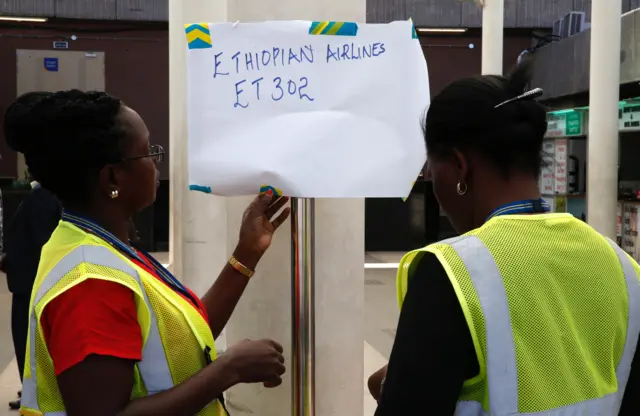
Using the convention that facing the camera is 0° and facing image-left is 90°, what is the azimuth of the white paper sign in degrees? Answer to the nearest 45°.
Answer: approximately 0°

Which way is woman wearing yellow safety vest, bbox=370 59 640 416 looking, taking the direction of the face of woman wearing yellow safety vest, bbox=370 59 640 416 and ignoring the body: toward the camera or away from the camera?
away from the camera

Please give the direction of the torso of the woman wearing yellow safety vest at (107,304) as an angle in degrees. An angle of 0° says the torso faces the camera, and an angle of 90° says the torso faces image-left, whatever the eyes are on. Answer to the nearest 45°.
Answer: approximately 270°

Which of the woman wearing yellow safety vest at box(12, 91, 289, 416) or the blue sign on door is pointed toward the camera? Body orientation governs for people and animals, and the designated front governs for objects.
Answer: the blue sign on door

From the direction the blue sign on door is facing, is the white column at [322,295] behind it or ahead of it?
ahead

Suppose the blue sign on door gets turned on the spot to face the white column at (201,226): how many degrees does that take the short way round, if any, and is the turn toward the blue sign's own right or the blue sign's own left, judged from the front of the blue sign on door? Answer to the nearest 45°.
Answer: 0° — it already faces it

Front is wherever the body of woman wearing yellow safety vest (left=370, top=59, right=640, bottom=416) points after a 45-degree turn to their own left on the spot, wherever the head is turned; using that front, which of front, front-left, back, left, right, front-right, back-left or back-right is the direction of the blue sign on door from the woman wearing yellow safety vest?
front-right

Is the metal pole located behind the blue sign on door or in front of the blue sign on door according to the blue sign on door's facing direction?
in front

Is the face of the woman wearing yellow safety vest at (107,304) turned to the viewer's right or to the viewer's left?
to the viewer's right

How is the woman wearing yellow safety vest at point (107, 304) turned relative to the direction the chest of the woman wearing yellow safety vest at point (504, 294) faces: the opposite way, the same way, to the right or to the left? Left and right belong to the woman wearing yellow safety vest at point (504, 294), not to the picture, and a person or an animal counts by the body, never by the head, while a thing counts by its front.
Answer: to the right

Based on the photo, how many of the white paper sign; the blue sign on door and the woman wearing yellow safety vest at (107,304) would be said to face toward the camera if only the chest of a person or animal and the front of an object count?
2

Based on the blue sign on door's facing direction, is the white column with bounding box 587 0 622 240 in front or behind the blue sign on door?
in front

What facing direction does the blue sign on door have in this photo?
toward the camera

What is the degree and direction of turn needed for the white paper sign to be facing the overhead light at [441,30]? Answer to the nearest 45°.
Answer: approximately 180°

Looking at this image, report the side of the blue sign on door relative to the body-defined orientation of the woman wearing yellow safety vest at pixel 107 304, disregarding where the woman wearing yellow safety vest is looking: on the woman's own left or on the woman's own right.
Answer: on the woman's own left

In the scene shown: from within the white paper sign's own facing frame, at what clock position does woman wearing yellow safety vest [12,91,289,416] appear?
The woman wearing yellow safety vest is roughly at 1 o'clock from the white paper sign.

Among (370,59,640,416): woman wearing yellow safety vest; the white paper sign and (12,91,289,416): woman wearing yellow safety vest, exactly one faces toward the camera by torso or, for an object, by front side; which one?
the white paper sign
